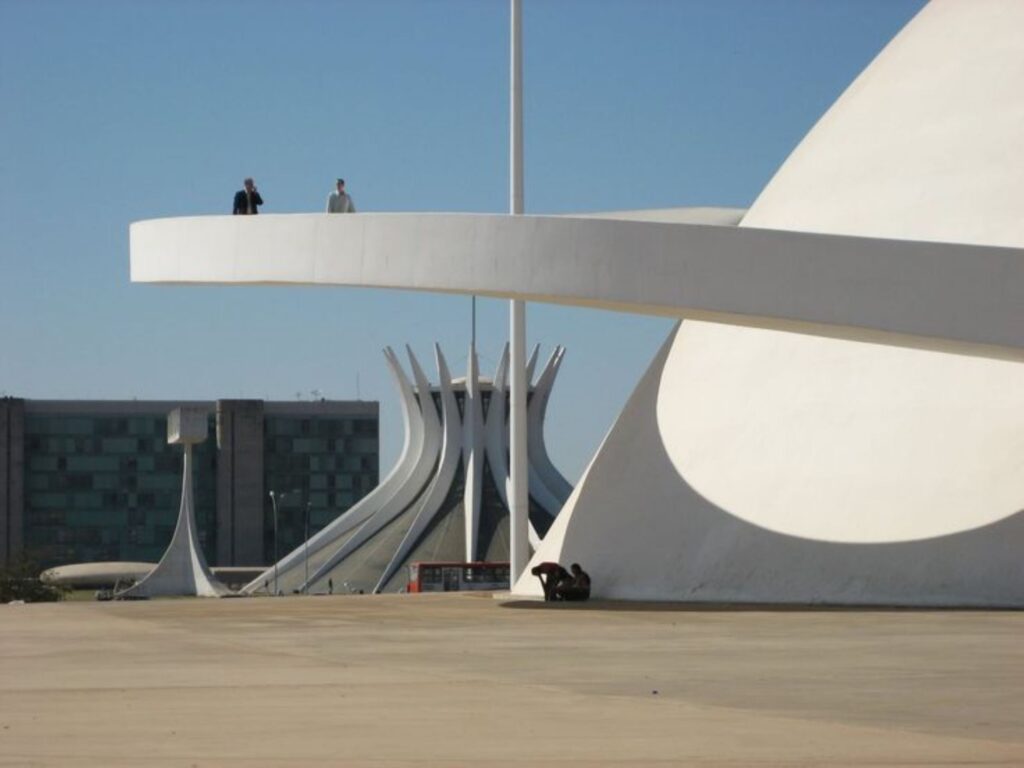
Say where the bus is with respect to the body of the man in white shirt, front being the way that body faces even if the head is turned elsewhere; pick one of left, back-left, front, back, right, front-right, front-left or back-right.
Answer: back

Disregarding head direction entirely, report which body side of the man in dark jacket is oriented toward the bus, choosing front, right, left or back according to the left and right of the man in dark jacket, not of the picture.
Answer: back

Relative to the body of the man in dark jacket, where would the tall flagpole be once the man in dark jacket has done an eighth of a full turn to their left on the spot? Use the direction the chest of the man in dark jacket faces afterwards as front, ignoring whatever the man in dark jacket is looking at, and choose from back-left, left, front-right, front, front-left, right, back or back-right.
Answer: left

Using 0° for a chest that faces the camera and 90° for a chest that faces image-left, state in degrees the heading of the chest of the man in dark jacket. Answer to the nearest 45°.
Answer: approximately 0°

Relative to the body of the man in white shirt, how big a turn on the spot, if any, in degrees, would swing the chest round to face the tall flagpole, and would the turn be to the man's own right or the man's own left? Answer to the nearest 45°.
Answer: approximately 135° to the man's own left
